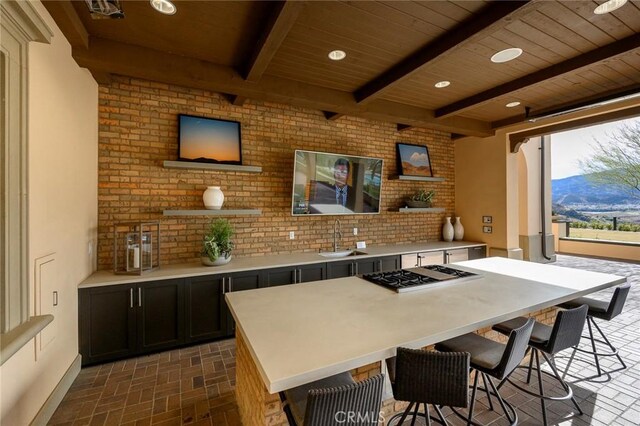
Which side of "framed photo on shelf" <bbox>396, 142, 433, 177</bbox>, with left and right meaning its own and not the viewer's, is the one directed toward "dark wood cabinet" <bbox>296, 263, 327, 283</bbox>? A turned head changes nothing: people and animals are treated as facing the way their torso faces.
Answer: right

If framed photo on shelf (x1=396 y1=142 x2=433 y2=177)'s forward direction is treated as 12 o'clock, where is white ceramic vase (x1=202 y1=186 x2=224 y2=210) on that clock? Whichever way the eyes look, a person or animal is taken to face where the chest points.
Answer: The white ceramic vase is roughly at 3 o'clock from the framed photo on shelf.

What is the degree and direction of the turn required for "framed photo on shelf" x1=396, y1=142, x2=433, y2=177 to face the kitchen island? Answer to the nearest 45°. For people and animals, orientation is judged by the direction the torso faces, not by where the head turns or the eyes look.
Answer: approximately 45° to its right

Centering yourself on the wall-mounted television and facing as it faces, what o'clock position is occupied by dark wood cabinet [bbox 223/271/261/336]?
The dark wood cabinet is roughly at 3 o'clock from the wall-mounted television.

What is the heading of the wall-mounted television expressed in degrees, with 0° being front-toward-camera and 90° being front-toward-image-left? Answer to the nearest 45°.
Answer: approximately 315°

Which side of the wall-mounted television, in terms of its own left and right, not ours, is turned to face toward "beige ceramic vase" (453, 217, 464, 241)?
left

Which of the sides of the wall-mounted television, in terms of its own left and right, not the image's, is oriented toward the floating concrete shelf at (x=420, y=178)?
left

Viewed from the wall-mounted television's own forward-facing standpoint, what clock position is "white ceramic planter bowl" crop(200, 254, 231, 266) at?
The white ceramic planter bowl is roughly at 3 o'clock from the wall-mounted television.

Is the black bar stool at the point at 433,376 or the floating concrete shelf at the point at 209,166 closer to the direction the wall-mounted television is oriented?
the black bar stool
